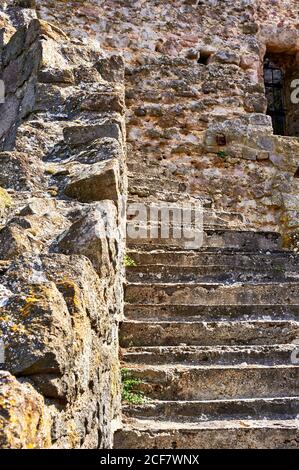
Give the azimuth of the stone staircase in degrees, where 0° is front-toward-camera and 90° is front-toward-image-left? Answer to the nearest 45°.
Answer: approximately 0°
